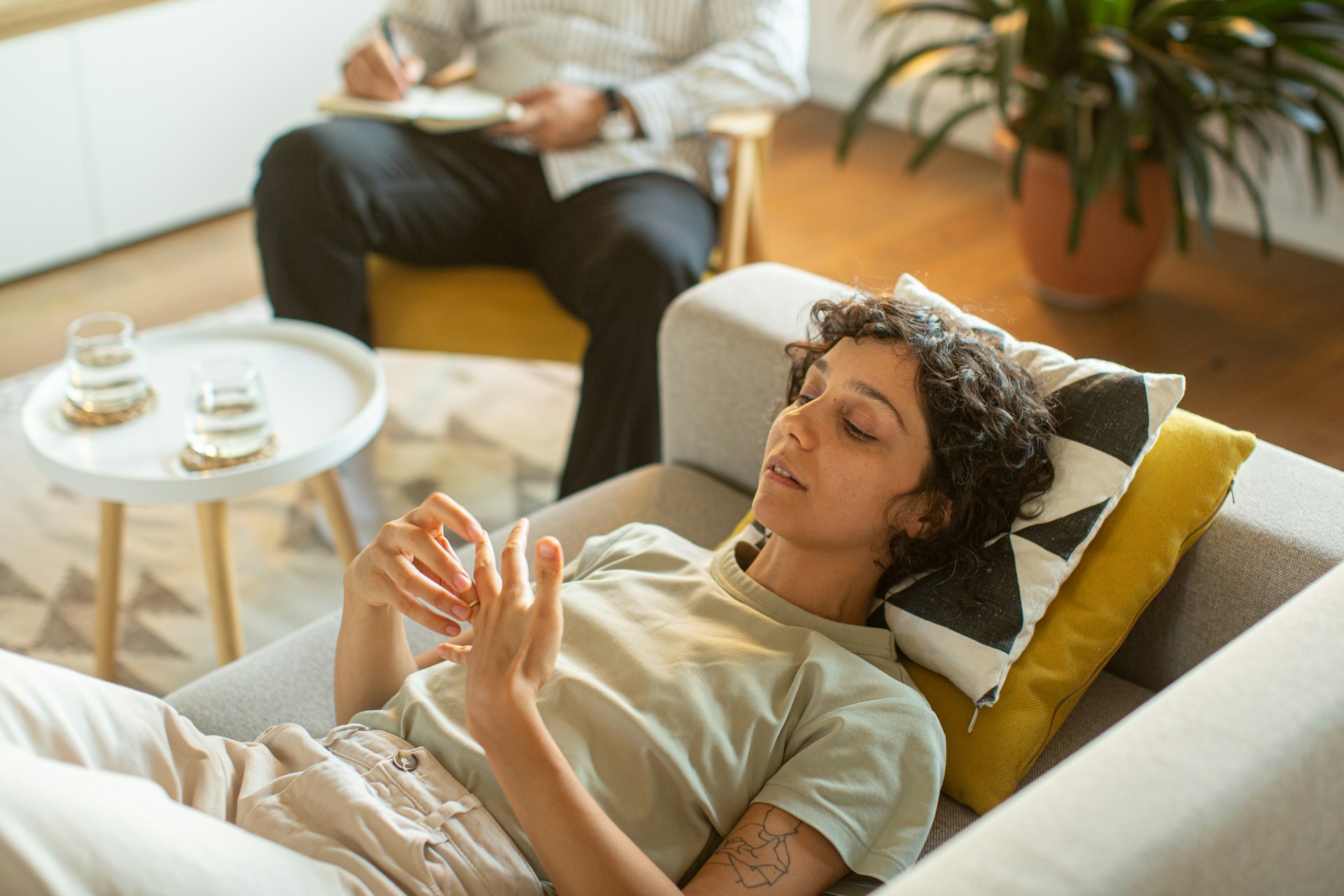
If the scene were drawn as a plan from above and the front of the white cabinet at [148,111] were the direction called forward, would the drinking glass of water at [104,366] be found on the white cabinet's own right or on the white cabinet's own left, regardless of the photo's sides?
on the white cabinet's own right

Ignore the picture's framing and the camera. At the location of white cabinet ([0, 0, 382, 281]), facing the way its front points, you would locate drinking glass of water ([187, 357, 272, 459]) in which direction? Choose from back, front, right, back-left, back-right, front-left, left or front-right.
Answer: front-right

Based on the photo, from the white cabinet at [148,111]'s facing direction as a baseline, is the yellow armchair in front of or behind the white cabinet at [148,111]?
in front

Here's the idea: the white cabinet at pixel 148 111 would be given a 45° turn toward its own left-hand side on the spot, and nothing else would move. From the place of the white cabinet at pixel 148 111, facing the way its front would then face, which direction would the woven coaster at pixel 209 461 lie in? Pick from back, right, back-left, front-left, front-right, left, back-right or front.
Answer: right

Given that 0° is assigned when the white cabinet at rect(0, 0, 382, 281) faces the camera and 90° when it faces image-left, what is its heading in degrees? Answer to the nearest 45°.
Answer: approximately 315°

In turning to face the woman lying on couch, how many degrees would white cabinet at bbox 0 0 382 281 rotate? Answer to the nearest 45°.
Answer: approximately 45° to its right

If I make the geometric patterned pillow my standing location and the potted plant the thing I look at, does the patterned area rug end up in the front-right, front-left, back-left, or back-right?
front-left

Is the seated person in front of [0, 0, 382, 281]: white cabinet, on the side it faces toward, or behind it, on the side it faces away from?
in front

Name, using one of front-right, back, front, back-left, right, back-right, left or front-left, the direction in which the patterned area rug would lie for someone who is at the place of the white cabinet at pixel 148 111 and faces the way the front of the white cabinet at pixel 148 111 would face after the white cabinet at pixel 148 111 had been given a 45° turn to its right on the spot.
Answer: front

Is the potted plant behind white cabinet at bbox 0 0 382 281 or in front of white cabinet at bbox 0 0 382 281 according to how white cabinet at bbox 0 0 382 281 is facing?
in front
